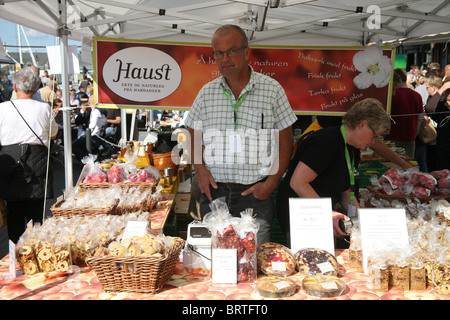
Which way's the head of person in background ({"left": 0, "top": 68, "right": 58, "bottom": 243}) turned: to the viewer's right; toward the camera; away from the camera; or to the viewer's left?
away from the camera

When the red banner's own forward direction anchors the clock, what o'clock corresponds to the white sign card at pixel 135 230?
The white sign card is roughly at 12 o'clock from the red banner.

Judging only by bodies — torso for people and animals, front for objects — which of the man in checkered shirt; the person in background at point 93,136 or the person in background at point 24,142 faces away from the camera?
the person in background at point 24,142

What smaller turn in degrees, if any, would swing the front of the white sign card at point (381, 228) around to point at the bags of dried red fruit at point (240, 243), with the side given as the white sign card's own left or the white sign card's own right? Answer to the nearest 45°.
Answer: approximately 45° to the white sign card's own right

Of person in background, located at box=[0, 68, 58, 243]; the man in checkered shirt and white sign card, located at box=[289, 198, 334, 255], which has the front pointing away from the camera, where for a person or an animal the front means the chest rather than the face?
the person in background

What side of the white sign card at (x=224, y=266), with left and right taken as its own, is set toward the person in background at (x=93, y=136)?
back
